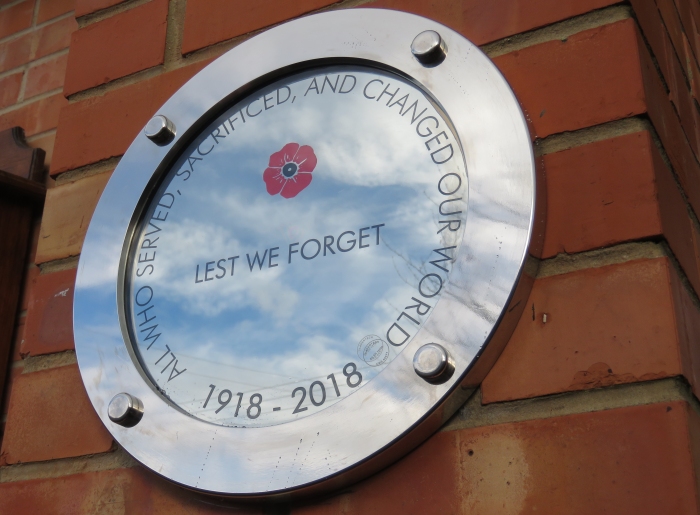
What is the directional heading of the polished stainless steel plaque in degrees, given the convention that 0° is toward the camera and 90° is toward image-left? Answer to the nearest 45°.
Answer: approximately 45°

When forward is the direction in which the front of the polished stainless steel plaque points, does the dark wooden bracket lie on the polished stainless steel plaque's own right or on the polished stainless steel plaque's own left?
on the polished stainless steel plaque's own right
